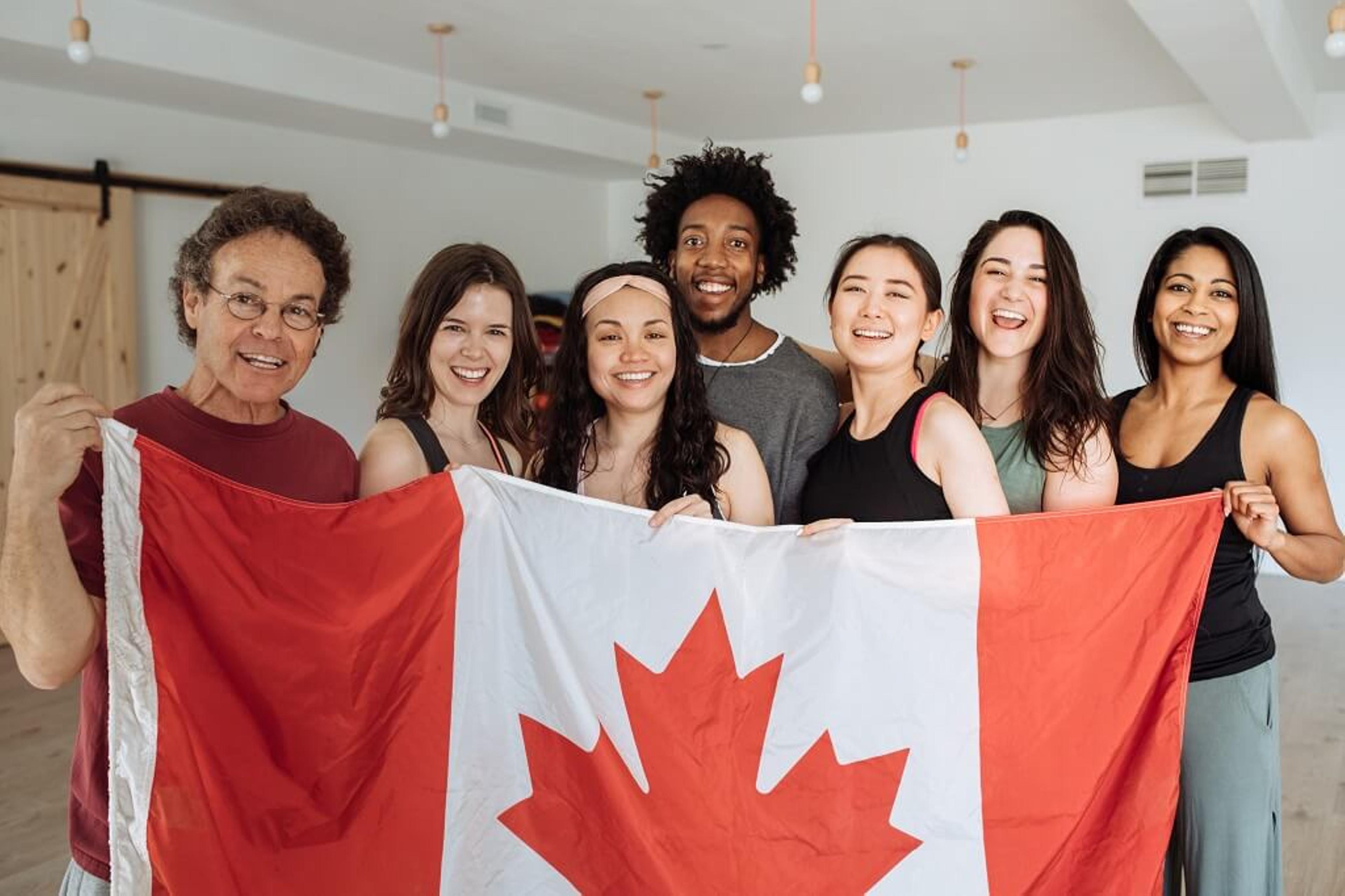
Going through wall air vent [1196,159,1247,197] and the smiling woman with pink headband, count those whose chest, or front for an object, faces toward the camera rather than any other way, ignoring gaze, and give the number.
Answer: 2

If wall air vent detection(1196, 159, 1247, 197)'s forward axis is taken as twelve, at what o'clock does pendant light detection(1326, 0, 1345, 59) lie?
The pendant light is roughly at 12 o'clock from the wall air vent.

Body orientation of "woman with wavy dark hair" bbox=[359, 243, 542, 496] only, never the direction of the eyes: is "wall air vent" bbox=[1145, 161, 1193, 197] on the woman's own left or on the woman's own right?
on the woman's own left

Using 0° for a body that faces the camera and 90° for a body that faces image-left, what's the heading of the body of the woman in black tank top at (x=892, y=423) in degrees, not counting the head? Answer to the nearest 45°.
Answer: approximately 45°

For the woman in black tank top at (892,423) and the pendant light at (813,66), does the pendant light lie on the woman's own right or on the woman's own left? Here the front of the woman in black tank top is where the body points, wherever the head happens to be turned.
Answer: on the woman's own right

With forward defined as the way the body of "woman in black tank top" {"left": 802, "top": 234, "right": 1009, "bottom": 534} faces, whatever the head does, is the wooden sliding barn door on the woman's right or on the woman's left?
on the woman's right

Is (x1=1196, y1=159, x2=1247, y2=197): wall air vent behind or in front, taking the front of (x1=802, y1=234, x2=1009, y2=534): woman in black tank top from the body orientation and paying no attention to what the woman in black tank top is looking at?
behind

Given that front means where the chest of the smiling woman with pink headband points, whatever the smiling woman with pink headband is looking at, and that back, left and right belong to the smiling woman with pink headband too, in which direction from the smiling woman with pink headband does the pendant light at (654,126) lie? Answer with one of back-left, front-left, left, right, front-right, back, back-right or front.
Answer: back

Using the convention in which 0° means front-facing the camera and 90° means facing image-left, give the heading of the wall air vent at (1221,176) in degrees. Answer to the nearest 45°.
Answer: approximately 0°

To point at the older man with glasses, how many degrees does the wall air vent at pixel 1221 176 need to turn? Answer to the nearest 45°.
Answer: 0° — it already faces them

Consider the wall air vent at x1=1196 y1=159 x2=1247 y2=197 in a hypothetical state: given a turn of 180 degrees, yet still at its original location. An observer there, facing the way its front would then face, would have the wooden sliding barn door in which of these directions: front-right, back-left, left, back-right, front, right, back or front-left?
back-left
